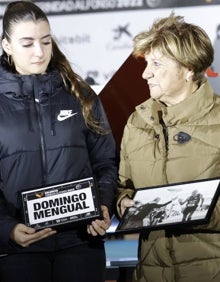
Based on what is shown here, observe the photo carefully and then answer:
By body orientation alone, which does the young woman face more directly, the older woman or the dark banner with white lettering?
the older woman

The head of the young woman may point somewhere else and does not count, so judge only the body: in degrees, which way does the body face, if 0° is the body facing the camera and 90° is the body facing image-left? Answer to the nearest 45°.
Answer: approximately 0°

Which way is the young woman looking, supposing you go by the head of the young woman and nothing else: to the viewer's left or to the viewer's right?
to the viewer's right

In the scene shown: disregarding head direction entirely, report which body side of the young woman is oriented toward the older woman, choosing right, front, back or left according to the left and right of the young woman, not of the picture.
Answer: left

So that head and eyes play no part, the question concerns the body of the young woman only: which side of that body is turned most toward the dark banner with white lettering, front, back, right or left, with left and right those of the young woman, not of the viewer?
back
